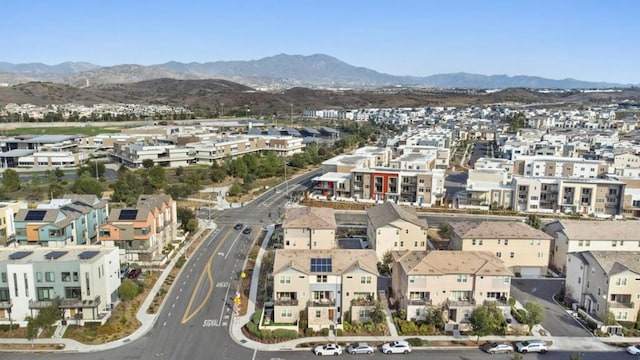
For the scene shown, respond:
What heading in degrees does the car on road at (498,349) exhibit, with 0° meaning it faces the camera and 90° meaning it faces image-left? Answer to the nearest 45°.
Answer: approximately 90°

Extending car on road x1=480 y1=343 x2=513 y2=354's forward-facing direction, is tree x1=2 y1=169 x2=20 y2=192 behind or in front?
in front

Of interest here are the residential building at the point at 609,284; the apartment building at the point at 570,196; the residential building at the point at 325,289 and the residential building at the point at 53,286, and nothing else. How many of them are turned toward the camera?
4

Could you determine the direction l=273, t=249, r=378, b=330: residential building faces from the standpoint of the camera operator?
facing the viewer

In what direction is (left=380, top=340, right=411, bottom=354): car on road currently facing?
to the viewer's left

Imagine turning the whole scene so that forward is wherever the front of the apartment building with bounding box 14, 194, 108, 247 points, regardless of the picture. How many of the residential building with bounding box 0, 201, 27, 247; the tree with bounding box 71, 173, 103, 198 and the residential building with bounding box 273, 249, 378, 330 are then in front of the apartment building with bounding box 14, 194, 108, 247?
1

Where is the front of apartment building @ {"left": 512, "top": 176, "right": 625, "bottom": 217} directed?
toward the camera

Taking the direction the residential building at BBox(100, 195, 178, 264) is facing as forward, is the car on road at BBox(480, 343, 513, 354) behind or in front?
in front

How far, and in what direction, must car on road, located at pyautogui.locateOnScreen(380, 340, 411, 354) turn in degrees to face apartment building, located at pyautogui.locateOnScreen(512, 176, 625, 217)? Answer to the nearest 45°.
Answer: approximately 135° to its right

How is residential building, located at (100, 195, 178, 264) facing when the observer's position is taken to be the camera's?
facing the viewer and to the right of the viewer

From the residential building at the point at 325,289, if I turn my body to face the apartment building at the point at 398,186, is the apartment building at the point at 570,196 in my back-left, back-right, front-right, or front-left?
front-right

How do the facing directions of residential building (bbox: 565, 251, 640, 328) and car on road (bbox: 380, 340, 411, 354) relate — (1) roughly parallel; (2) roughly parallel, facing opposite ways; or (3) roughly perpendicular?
roughly perpendicular

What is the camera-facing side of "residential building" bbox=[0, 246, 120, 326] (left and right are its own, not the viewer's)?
front

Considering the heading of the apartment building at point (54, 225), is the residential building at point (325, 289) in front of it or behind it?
in front

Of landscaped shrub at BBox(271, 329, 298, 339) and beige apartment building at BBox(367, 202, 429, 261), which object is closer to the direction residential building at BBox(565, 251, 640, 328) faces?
the landscaped shrub
